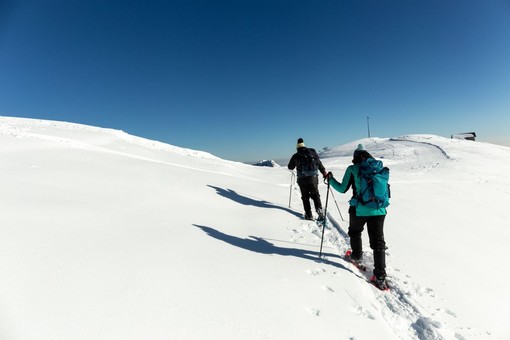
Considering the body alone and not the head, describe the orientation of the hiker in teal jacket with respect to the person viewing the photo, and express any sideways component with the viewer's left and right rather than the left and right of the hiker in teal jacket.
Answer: facing away from the viewer and to the left of the viewer

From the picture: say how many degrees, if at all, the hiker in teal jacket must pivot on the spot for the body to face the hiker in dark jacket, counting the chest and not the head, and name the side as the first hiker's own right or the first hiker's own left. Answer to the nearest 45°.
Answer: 0° — they already face them
